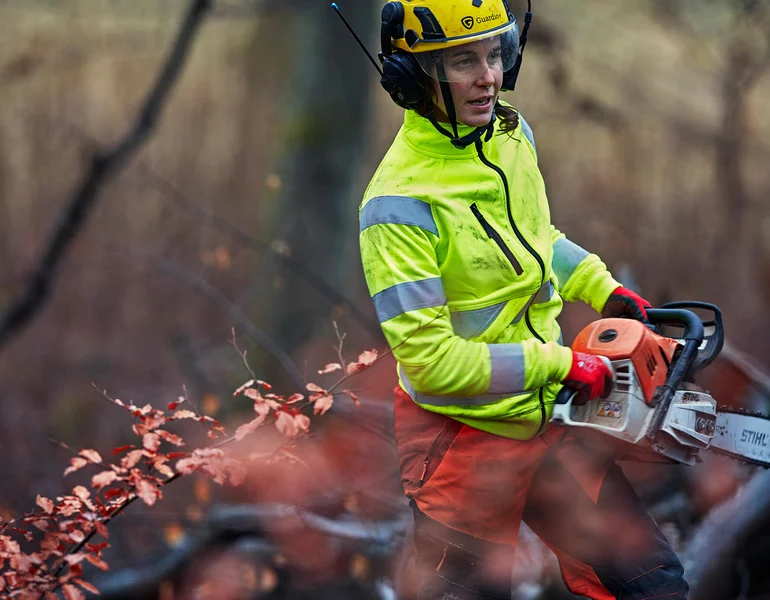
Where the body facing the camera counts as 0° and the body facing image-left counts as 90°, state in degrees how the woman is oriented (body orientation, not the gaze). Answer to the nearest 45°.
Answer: approximately 315°

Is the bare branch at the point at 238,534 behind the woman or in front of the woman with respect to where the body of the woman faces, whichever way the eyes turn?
behind

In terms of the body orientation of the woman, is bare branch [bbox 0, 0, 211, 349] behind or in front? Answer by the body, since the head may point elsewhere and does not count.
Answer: behind

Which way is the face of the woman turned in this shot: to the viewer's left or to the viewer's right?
to the viewer's right
